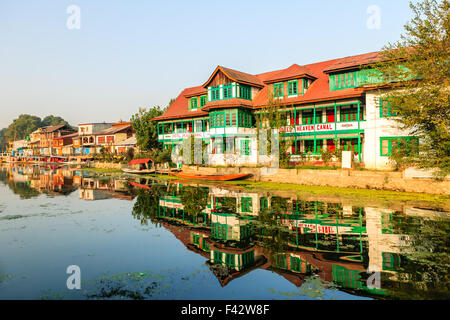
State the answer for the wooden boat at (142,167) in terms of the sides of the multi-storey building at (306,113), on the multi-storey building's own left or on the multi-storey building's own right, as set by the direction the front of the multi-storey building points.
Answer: on the multi-storey building's own right

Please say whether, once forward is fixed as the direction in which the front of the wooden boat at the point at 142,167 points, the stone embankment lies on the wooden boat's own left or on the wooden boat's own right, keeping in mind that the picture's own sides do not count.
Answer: on the wooden boat's own left

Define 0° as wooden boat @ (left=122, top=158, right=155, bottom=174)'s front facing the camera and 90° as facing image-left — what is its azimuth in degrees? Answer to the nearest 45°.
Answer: approximately 90°

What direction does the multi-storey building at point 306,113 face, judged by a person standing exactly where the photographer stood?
facing the viewer and to the left of the viewer

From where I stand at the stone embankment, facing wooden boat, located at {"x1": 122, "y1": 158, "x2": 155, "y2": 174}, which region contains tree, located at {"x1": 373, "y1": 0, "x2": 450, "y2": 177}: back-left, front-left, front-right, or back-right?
back-right

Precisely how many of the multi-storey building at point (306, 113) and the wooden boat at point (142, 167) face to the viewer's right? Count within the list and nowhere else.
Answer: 0
